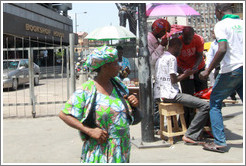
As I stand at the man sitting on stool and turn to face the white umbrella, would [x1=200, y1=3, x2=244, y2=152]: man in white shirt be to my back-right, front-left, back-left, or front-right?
back-right

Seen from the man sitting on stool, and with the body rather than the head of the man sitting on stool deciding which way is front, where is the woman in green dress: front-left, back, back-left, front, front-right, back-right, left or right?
right

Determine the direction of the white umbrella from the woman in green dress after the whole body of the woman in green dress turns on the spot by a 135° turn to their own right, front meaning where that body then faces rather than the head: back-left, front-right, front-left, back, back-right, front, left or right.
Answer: right

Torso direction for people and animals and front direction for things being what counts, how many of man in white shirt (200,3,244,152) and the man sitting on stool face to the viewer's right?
1

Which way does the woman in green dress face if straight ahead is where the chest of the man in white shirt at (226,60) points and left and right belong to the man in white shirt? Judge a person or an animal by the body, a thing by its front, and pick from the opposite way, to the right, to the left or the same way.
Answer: the opposite way

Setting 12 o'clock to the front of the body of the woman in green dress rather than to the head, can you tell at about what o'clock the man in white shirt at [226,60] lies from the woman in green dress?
The man in white shirt is roughly at 9 o'clock from the woman in green dress.

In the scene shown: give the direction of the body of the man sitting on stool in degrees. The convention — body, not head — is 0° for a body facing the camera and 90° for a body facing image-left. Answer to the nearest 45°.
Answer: approximately 270°

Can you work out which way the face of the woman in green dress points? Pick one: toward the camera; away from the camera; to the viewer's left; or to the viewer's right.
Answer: to the viewer's right

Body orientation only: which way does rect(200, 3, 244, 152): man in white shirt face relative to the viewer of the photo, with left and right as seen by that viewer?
facing away from the viewer and to the left of the viewer

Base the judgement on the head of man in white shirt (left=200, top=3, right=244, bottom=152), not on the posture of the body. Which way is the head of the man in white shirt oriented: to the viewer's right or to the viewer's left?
to the viewer's left

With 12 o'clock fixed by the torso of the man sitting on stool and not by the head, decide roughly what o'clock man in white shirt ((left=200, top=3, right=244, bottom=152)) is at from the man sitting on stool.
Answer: The man in white shirt is roughly at 1 o'clock from the man sitting on stool.

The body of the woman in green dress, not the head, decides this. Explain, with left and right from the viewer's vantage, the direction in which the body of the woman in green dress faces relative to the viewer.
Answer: facing the viewer and to the right of the viewer
